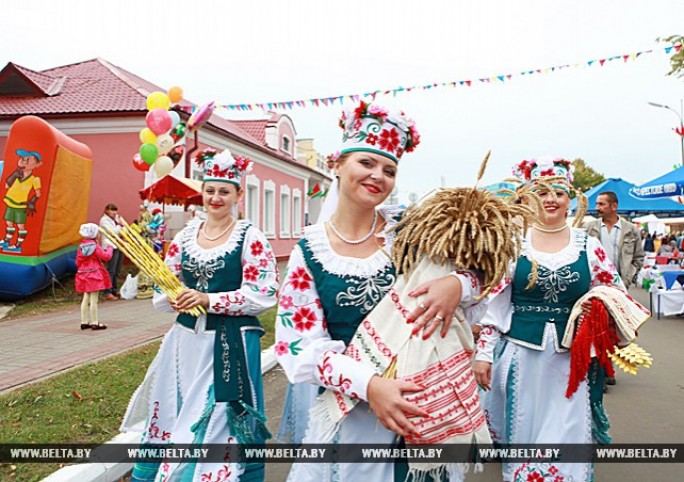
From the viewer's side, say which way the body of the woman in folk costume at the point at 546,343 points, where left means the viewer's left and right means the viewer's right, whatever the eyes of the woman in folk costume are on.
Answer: facing the viewer

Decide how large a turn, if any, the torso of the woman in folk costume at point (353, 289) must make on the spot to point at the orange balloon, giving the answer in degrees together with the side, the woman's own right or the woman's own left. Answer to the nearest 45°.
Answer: approximately 180°

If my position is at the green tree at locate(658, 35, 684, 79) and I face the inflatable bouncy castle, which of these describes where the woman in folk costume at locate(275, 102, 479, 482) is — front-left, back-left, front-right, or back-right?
front-left

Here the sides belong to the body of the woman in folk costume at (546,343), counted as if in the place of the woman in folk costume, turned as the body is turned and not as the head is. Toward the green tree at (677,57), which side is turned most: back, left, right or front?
back

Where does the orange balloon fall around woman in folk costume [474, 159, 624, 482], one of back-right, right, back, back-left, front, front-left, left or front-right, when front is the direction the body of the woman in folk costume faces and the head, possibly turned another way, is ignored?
back-right

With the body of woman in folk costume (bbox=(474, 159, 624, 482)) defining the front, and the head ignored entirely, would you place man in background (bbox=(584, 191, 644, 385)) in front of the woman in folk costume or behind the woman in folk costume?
behind

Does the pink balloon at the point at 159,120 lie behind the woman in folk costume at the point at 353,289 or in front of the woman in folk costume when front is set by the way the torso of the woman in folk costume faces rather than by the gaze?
behind

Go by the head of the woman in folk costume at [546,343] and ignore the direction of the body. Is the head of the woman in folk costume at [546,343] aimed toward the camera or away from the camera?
toward the camera

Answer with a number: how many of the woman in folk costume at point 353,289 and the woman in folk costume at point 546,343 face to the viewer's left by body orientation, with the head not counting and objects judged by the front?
0

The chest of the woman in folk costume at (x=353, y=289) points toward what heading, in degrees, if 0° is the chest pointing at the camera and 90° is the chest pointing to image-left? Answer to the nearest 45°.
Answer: approximately 315°

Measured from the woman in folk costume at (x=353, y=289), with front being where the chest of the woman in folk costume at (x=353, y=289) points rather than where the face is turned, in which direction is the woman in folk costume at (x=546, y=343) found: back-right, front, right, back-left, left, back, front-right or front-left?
left

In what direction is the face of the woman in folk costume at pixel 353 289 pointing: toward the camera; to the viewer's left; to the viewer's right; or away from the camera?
toward the camera

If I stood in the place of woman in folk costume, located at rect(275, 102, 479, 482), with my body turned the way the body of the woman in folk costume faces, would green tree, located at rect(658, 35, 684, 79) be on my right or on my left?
on my left

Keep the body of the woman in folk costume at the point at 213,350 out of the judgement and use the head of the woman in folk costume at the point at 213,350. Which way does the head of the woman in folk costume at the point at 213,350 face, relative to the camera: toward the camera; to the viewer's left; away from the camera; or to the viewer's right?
toward the camera
